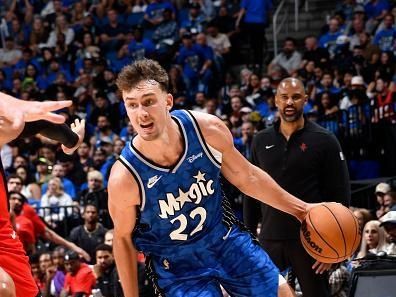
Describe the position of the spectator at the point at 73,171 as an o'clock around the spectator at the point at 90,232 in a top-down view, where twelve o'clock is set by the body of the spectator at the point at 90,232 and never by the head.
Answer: the spectator at the point at 73,171 is roughly at 6 o'clock from the spectator at the point at 90,232.

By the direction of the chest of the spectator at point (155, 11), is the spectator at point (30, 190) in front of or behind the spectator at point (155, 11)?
in front

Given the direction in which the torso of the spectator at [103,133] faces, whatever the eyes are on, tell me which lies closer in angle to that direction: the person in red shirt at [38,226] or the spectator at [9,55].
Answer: the person in red shirt

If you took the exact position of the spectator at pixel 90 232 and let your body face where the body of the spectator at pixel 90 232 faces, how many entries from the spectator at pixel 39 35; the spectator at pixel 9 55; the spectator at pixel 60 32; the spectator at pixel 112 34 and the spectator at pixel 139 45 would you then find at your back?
5

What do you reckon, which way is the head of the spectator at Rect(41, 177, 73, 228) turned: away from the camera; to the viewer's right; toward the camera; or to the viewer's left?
toward the camera

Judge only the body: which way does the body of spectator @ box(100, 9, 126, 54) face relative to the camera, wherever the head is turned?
toward the camera

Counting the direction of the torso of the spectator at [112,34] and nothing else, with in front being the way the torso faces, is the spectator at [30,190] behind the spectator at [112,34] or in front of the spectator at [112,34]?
in front

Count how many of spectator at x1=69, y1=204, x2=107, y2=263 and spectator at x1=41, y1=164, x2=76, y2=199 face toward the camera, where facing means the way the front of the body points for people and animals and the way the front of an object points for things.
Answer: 2

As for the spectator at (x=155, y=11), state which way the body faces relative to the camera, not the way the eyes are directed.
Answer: toward the camera

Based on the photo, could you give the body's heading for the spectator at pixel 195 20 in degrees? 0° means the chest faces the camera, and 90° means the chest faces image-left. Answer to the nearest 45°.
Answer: approximately 0°

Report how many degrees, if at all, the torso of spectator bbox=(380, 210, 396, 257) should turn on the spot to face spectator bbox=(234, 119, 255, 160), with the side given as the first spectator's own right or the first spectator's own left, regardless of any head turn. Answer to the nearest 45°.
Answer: approximately 90° to the first spectator's own right

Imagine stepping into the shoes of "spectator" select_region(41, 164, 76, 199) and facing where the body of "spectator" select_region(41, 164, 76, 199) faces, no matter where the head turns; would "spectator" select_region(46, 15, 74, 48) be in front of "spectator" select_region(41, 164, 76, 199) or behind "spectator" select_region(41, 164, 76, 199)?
behind

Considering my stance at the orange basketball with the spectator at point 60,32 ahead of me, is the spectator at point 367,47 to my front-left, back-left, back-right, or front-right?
front-right
